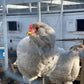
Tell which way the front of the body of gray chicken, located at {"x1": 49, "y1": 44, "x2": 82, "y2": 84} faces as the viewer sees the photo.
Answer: to the viewer's right

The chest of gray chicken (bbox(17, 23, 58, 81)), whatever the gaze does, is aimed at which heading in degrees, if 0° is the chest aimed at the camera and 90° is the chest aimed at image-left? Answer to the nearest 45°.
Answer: approximately 45°
